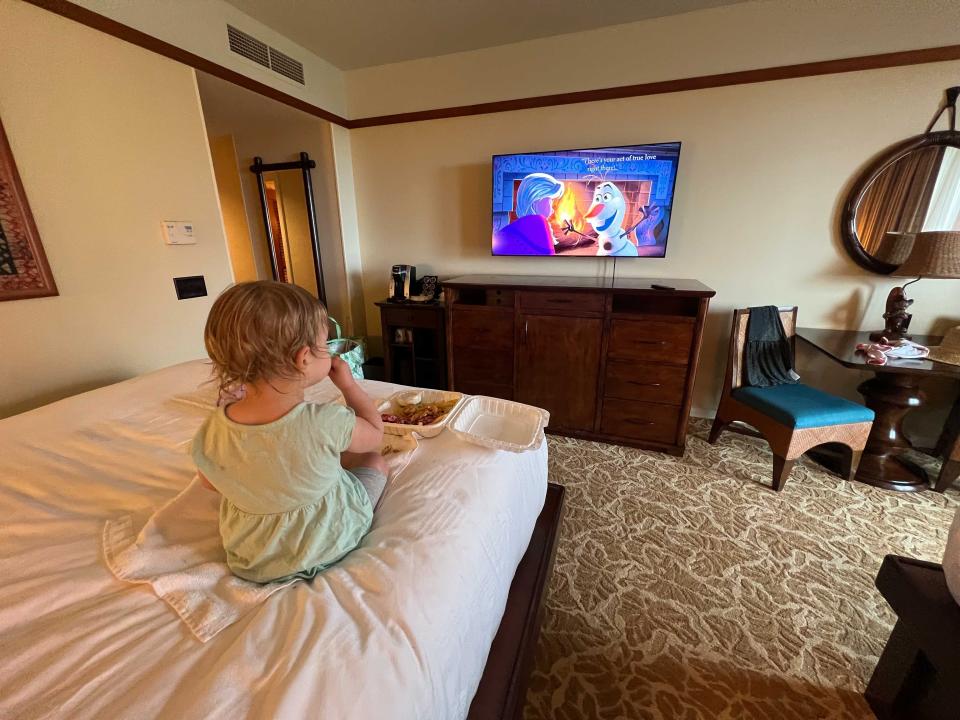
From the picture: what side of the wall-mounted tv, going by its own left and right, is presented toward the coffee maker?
right

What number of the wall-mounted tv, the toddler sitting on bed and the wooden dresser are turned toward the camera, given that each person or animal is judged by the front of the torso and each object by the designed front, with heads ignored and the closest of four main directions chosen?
2

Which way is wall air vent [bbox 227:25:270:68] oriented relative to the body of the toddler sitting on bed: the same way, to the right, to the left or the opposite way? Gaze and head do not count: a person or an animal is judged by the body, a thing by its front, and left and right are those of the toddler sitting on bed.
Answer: to the right

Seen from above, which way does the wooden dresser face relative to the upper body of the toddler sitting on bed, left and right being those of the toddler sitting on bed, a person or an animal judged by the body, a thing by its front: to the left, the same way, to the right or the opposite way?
the opposite way

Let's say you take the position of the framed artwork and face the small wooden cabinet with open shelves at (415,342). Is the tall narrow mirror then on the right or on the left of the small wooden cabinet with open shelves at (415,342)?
left

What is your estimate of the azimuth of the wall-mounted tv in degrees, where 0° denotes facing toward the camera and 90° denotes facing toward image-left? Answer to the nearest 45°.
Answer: approximately 0°

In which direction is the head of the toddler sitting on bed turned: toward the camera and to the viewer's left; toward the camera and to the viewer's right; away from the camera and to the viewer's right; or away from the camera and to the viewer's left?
away from the camera and to the viewer's right

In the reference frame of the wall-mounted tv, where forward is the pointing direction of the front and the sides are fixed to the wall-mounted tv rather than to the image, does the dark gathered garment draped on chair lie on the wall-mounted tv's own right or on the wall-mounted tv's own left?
on the wall-mounted tv's own left

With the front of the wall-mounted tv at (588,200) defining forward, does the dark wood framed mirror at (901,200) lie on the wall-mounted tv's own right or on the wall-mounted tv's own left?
on the wall-mounted tv's own left

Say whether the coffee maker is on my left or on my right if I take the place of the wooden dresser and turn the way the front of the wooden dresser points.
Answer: on my right

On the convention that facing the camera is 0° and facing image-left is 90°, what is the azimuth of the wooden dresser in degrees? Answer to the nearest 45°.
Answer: approximately 0°

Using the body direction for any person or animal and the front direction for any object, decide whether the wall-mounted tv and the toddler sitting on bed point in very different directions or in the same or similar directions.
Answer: very different directions

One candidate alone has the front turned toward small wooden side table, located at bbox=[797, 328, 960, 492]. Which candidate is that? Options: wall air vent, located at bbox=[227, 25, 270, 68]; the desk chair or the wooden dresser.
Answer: the wall air vent

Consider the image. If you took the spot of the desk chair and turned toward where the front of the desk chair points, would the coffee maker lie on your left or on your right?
on your right
